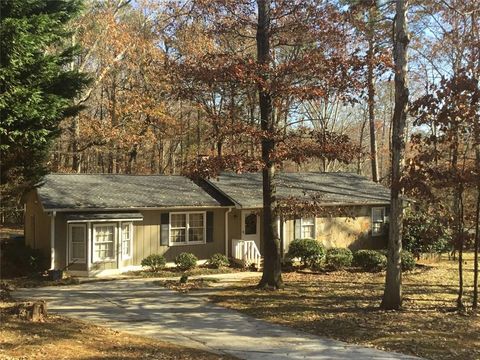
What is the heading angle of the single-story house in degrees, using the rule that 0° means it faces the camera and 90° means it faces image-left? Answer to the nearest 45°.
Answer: approximately 0°

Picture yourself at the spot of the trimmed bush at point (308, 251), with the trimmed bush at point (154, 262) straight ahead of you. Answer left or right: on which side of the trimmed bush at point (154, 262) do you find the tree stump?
left

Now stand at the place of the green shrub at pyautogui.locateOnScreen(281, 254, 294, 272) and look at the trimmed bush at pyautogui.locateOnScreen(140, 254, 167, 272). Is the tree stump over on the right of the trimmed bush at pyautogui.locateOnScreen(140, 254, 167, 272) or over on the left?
left

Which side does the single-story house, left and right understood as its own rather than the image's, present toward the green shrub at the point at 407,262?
left

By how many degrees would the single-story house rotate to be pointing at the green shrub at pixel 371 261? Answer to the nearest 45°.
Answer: approximately 90° to its left

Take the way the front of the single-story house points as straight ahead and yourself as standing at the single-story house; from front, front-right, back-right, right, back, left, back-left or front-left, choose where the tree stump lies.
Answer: front
